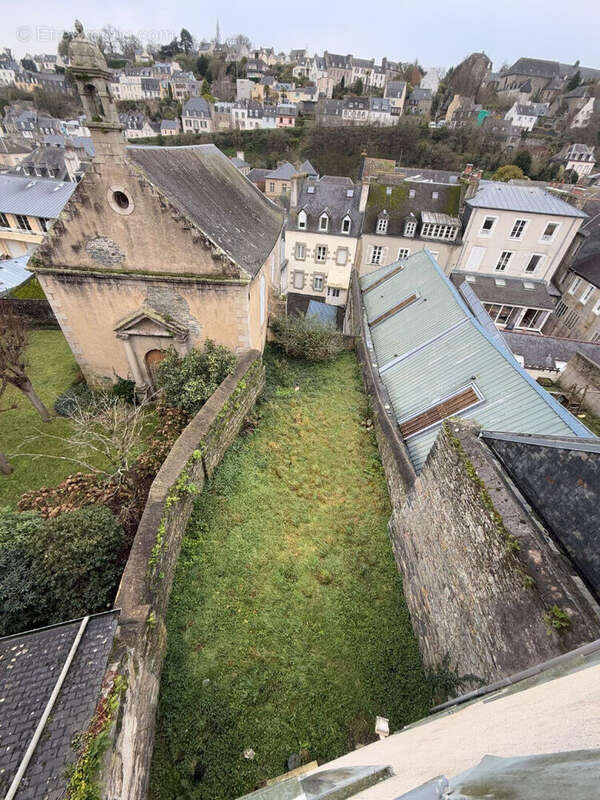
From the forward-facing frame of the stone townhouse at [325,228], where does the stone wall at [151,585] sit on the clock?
The stone wall is roughly at 12 o'clock from the stone townhouse.

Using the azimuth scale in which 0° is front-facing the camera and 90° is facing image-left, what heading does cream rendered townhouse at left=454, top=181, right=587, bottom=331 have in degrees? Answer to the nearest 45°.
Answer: approximately 0°

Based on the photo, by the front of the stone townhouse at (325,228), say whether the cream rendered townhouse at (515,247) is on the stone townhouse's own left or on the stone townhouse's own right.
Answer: on the stone townhouse's own left

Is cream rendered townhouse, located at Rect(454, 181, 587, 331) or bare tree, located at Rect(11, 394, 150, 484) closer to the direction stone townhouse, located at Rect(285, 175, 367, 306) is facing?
the bare tree

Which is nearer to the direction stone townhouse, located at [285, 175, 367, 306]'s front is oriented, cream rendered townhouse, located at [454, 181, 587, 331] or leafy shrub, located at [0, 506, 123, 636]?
the leafy shrub

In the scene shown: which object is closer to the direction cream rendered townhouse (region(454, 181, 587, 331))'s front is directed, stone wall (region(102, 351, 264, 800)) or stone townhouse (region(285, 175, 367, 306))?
the stone wall

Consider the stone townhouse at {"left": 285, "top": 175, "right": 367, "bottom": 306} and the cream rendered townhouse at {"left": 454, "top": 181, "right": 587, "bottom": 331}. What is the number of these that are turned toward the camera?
2

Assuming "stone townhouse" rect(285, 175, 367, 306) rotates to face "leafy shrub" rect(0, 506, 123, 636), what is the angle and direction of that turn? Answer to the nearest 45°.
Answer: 0° — it already faces it

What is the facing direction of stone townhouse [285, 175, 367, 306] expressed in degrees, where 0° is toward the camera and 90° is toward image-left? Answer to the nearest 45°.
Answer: approximately 0°
